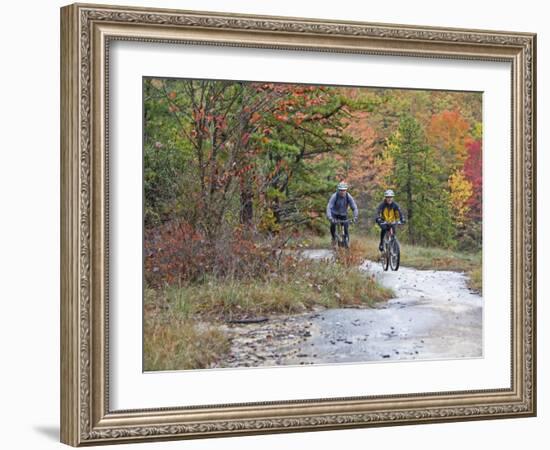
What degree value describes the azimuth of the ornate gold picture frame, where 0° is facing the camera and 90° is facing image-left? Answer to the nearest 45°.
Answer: approximately 315°
